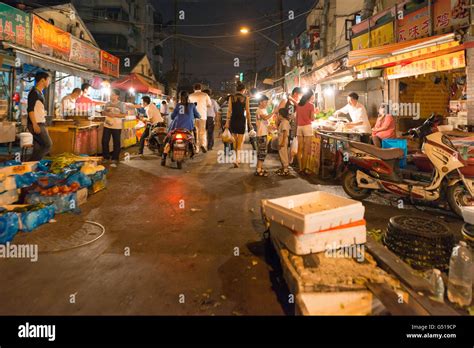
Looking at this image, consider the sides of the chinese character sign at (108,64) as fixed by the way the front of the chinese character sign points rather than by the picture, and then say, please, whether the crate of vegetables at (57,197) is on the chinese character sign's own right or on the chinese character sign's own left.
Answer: on the chinese character sign's own right

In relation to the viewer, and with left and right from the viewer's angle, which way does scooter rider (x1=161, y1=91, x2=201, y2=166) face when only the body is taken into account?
facing away from the viewer

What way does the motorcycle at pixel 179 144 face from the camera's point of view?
away from the camera

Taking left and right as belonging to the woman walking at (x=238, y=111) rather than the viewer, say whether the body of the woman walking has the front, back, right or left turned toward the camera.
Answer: back

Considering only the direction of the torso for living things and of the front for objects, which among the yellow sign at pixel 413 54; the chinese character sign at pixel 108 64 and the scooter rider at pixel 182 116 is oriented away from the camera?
the scooter rider

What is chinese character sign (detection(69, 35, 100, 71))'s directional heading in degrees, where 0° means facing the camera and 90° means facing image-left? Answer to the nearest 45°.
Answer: approximately 315°

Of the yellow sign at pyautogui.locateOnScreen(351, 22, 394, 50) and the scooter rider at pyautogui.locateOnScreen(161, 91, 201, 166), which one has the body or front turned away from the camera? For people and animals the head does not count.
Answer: the scooter rider
